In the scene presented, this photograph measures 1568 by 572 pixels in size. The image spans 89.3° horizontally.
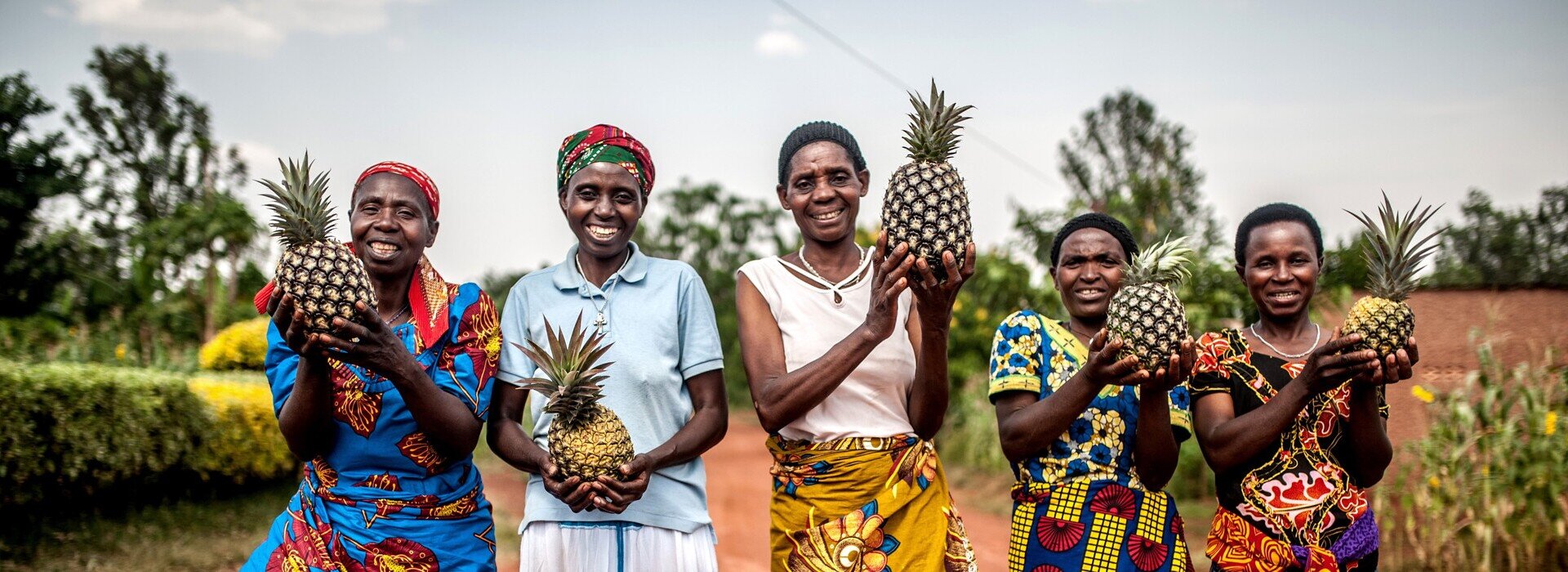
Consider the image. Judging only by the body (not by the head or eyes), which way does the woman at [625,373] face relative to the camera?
toward the camera

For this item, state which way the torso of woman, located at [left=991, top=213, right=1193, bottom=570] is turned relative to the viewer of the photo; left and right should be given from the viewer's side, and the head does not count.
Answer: facing the viewer

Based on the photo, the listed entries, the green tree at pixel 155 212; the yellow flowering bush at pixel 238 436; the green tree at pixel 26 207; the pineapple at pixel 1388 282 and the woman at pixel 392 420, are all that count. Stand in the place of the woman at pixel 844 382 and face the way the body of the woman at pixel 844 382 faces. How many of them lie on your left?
1

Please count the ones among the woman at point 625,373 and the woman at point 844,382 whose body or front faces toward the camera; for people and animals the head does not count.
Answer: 2

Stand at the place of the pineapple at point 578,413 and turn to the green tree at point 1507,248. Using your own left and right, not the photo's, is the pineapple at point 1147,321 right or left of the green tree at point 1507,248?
right

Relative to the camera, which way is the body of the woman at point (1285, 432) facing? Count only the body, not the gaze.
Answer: toward the camera

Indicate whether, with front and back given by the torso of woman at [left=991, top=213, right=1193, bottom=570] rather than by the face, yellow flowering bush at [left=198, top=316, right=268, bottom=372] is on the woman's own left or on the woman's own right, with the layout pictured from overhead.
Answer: on the woman's own right

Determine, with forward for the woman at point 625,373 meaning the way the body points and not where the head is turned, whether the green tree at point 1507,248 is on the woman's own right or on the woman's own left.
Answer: on the woman's own left

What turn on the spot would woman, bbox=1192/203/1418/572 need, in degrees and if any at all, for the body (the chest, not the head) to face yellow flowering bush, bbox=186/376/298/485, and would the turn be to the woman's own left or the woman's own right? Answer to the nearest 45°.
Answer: approximately 90° to the woman's own right

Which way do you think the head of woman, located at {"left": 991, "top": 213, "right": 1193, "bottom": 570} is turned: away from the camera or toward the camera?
toward the camera
